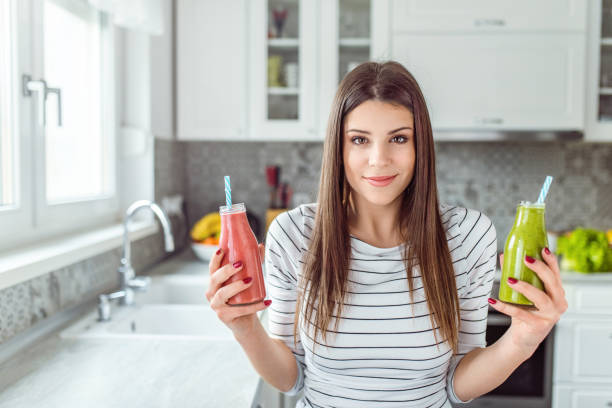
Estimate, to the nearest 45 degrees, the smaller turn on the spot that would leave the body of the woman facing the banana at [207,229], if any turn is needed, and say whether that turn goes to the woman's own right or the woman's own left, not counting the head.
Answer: approximately 135° to the woman's own right

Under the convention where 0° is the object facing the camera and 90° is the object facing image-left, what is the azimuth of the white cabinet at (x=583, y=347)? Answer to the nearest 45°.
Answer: approximately 0°
